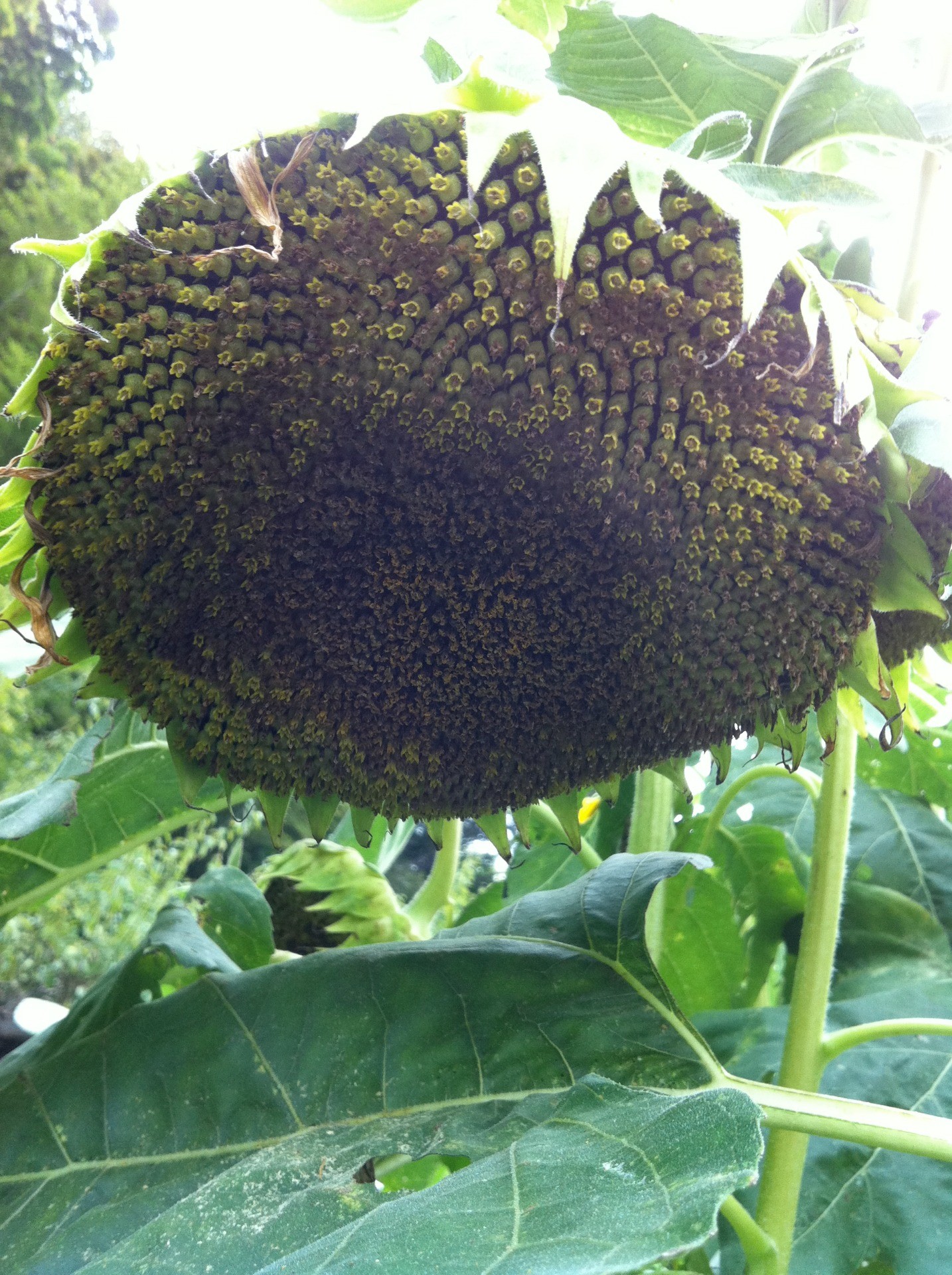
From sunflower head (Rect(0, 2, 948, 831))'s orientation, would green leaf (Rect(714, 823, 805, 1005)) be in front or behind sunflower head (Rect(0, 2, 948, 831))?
behind

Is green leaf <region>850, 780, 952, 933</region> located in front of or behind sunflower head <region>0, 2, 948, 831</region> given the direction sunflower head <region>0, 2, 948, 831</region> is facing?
behind

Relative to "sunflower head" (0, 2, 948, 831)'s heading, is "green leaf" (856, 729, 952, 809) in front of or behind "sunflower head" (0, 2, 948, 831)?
behind

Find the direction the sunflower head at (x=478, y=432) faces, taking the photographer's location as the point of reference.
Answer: facing the viewer
